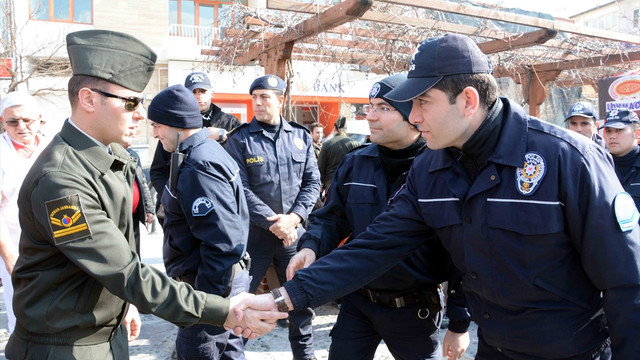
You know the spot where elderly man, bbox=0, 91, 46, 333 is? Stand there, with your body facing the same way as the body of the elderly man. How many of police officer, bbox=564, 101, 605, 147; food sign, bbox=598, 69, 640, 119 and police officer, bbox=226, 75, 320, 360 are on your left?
3

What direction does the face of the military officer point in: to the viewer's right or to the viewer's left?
to the viewer's right

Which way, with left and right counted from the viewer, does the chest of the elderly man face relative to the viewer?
facing the viewer

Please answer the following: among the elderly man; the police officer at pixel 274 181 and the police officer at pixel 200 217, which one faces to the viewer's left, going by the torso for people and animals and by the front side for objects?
the police officer at pixel 200 217

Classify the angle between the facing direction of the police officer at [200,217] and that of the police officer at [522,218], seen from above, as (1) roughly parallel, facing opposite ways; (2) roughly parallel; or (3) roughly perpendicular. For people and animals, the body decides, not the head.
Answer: roughly parallel

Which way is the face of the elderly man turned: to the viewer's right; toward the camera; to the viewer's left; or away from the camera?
toward the camera

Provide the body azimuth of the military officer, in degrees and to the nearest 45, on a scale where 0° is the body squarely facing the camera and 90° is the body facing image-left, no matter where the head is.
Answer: approximately 270°

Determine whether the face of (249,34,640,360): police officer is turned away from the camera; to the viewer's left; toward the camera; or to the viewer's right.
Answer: to the viewer's left

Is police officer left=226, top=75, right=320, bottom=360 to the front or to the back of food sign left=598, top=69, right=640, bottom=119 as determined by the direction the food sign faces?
to the front

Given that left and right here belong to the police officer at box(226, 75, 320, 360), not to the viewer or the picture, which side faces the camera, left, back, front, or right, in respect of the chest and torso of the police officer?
front

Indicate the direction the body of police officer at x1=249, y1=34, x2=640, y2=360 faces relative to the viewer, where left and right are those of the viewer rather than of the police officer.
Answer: facing the viewer and to the left of the viewer

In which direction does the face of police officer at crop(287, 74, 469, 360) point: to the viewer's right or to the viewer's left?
to the viewer's left

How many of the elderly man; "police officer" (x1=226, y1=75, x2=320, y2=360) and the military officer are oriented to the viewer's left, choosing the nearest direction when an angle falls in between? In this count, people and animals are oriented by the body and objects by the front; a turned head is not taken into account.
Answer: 0

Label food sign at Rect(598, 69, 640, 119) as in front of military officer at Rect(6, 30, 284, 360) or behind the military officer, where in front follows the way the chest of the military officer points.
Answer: in front
